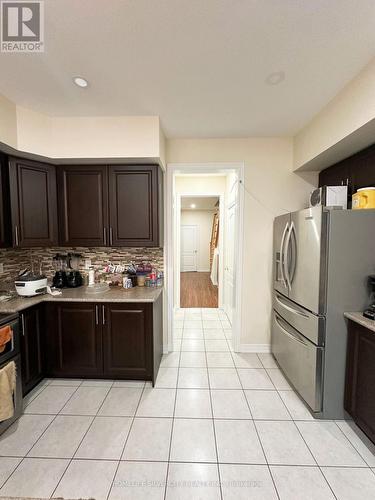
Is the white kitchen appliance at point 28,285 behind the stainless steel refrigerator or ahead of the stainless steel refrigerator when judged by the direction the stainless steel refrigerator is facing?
ahead

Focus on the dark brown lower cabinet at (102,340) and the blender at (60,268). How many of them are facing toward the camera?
2

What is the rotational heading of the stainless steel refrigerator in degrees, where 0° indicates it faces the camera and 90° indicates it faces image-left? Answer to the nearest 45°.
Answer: approximately 45°

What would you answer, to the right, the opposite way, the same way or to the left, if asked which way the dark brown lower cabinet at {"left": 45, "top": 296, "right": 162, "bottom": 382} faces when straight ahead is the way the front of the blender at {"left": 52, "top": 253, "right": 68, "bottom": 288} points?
the same way

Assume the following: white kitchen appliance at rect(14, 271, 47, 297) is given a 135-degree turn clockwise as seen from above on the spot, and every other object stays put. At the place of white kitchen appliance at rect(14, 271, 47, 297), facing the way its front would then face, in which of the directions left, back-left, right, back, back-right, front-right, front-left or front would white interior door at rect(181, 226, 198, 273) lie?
back-right

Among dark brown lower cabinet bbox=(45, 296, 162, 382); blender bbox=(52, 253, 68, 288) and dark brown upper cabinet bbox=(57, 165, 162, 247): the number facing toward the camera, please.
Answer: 3

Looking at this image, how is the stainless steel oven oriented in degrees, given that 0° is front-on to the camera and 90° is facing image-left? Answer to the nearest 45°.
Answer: approximately 315°

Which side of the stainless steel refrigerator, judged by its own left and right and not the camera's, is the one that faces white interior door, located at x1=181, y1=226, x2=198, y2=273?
right

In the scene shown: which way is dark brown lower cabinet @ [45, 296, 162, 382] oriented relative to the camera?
toward the camera

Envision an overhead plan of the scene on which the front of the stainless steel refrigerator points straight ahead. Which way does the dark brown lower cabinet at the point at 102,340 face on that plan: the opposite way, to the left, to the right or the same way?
to the left

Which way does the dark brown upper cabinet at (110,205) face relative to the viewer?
toward the camera

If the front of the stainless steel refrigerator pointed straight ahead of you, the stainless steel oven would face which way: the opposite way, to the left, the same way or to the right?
the opposite way

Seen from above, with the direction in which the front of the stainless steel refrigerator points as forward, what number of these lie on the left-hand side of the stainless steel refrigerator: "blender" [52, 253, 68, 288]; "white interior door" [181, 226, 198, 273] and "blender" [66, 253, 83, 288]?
0

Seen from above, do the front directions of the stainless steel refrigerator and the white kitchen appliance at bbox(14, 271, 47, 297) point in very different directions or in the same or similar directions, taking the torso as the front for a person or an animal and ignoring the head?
very different directions

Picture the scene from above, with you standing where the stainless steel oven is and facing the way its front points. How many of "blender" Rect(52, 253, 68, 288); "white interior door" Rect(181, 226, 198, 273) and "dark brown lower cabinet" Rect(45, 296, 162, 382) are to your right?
0

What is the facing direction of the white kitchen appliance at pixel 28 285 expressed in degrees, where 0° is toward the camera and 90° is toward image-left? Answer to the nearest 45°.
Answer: approximately 315°

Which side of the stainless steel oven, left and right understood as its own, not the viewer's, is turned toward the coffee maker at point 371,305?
front

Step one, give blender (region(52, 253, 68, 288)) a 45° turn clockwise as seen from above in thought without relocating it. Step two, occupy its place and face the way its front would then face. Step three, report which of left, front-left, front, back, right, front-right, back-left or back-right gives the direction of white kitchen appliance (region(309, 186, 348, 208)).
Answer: left

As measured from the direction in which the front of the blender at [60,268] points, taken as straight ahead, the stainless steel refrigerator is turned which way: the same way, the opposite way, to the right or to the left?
to the right
